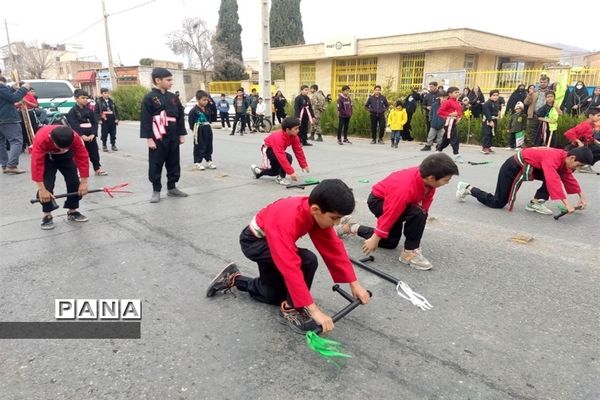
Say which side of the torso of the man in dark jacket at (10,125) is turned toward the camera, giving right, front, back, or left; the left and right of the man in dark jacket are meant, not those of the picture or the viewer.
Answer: right

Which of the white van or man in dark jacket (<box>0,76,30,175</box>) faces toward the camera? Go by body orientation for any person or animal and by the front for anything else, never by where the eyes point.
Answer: the white van

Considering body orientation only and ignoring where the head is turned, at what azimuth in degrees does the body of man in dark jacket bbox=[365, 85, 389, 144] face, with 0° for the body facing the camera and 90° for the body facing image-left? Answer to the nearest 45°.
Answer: approximately 0°

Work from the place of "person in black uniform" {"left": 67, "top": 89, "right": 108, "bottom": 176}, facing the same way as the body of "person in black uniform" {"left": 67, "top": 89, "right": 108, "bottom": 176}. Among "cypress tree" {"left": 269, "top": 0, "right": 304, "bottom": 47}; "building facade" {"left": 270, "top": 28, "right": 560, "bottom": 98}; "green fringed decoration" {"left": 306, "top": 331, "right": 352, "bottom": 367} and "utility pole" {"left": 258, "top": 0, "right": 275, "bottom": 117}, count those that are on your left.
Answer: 3

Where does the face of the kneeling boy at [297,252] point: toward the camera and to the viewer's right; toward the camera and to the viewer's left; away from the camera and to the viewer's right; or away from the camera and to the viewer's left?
toward the camera and to the viewer's right

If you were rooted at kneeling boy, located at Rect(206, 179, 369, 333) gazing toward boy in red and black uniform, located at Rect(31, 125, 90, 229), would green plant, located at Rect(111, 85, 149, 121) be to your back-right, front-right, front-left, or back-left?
front-right

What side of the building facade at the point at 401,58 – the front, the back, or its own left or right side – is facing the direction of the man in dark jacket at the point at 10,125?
front

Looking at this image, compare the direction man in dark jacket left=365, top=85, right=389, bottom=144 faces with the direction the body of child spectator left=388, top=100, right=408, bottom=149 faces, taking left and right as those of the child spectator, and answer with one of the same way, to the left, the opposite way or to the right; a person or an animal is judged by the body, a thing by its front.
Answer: the same way

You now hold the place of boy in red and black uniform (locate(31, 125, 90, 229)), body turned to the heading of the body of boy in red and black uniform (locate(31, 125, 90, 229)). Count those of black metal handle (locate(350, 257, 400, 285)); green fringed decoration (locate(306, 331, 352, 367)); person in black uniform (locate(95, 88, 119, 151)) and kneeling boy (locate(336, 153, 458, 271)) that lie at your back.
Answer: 1

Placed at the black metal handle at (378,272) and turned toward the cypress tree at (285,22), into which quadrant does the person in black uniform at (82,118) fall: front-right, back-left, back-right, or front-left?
front-left

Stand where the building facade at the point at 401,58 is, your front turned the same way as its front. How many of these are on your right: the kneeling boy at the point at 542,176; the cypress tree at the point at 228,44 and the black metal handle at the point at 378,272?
1

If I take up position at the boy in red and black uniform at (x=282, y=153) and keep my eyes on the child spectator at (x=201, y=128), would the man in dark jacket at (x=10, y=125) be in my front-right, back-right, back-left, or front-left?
front-left

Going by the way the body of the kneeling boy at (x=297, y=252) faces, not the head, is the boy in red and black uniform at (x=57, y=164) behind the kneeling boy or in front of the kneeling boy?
behind

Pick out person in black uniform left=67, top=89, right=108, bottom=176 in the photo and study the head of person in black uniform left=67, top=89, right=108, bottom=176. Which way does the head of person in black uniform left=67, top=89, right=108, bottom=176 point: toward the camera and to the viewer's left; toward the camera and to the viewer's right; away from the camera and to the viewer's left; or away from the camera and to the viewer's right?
toward the camera and to the viewer's right

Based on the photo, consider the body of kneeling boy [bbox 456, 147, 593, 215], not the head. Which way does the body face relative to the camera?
to the viewer's right

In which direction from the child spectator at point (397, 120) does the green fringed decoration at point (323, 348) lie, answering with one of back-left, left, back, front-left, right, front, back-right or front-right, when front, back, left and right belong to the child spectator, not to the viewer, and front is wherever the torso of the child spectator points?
front

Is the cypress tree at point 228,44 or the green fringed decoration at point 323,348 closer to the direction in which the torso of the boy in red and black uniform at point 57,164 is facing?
the green fringed decoration
